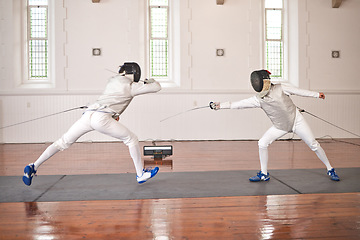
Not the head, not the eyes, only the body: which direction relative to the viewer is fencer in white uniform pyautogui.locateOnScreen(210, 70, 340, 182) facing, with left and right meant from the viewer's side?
facing the viewer and to the left of the viewer

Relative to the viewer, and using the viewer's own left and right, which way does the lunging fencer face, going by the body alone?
facing away from the viewer and to the right of the viewer

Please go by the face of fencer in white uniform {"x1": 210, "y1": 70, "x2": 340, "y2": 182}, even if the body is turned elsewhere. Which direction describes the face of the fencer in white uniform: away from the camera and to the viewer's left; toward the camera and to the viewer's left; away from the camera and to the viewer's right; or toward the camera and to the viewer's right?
toward the camera and to the viewer's left
